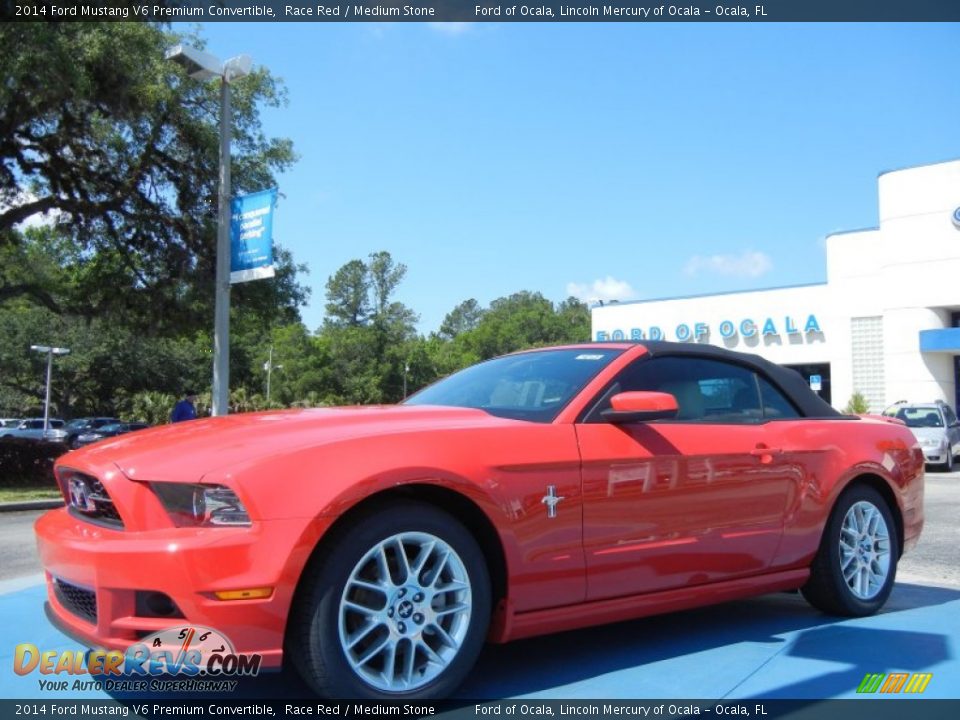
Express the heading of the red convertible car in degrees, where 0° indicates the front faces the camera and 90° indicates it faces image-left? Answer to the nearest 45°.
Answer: approximately 45°

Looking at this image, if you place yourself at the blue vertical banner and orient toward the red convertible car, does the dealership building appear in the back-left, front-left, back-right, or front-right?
back-left

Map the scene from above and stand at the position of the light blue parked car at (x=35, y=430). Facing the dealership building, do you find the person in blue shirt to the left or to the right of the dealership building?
right

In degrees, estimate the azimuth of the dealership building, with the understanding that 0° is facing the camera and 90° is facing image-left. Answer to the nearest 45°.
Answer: approximately 45°

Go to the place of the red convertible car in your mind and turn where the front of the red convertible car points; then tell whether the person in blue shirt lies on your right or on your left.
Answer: on your right
